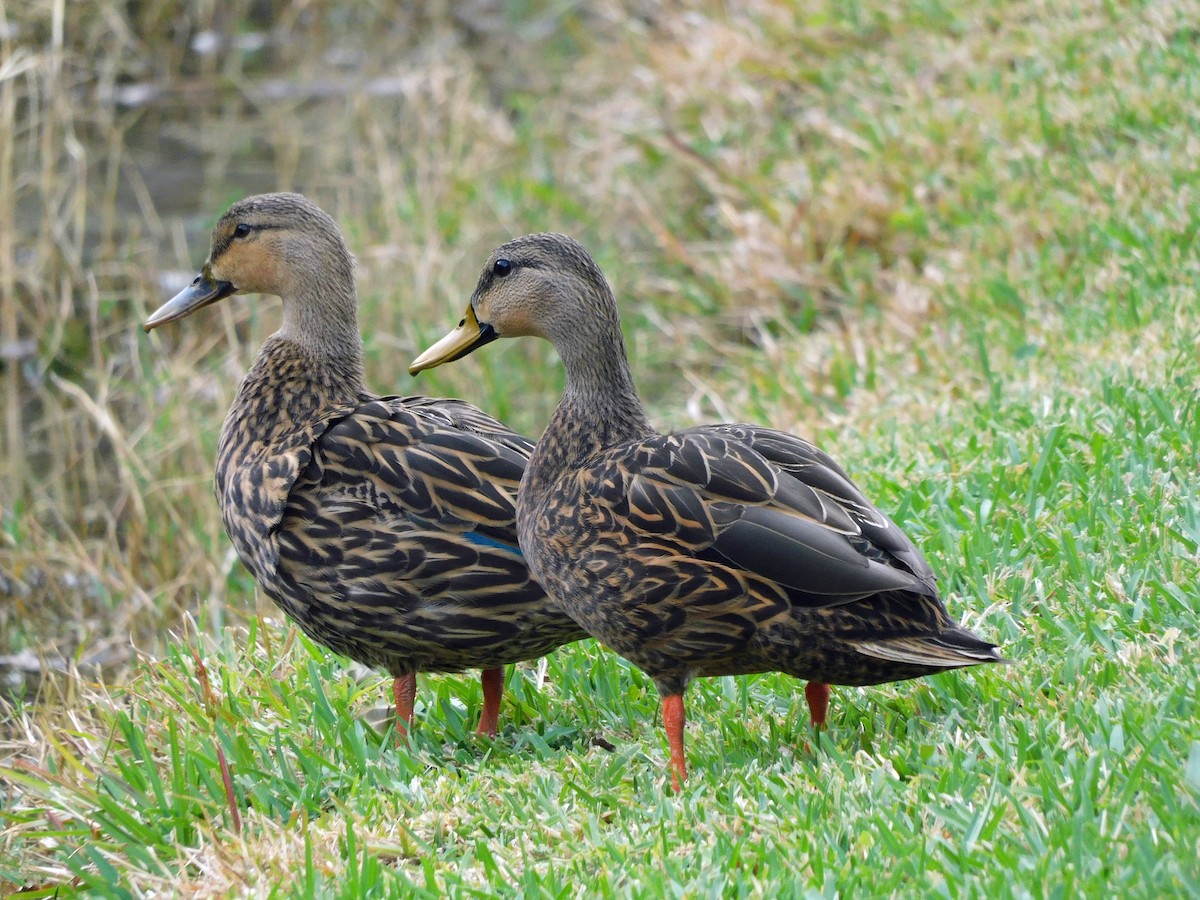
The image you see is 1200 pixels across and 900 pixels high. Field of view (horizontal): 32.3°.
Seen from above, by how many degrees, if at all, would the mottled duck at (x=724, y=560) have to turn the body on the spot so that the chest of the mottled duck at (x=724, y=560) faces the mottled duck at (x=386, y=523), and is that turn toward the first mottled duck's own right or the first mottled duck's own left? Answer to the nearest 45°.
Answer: approximately 45° to the first mottled duck's own right

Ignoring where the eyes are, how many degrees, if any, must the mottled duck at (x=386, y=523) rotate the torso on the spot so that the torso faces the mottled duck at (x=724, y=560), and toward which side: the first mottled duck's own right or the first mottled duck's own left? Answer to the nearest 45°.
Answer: approximately 135° to the first mottled duck's own left

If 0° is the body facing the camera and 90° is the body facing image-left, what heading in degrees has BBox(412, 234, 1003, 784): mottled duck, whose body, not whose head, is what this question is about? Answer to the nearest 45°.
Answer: approximately 90°

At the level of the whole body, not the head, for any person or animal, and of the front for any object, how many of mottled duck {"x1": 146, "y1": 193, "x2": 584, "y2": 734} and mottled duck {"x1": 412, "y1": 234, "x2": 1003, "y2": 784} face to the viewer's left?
2

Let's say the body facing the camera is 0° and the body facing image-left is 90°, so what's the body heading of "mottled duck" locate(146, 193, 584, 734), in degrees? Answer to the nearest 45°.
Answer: approximately 90°
